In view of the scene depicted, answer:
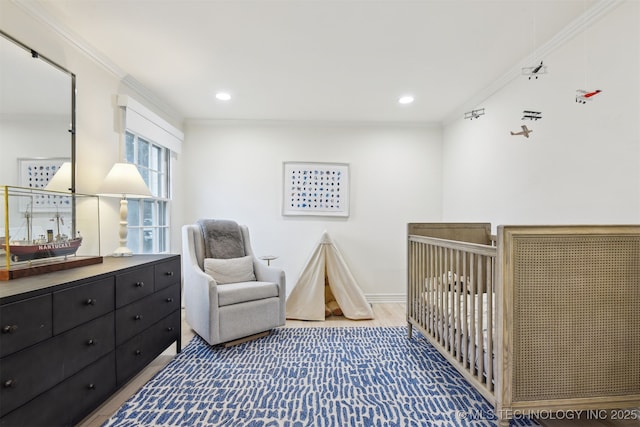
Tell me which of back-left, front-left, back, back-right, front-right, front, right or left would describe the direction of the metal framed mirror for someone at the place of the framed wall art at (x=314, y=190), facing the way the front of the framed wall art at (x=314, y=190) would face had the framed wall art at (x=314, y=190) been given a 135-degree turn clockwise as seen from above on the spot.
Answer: left

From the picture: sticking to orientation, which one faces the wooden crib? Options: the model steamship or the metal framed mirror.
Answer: the metal framed mirror

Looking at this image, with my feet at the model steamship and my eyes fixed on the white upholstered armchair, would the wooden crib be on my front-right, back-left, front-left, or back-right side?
front-right

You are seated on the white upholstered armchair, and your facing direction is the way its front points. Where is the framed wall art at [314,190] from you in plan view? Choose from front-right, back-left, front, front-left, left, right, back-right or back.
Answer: left

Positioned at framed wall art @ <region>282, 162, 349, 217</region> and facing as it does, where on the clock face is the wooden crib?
The wooden crib is roughly at 11 o'clock from the framed wall art.

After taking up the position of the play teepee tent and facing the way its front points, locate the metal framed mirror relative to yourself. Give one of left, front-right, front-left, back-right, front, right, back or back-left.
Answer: front-right

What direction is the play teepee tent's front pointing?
toward the camera

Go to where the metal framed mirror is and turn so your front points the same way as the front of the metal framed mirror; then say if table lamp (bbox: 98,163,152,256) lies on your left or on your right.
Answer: on your left

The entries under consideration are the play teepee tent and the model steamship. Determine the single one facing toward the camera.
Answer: the play teepee tent

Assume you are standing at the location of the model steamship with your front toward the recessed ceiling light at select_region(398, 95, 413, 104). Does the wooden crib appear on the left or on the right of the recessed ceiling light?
right

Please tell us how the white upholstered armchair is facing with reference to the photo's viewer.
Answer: facing the viewer and to the right of the viewer
